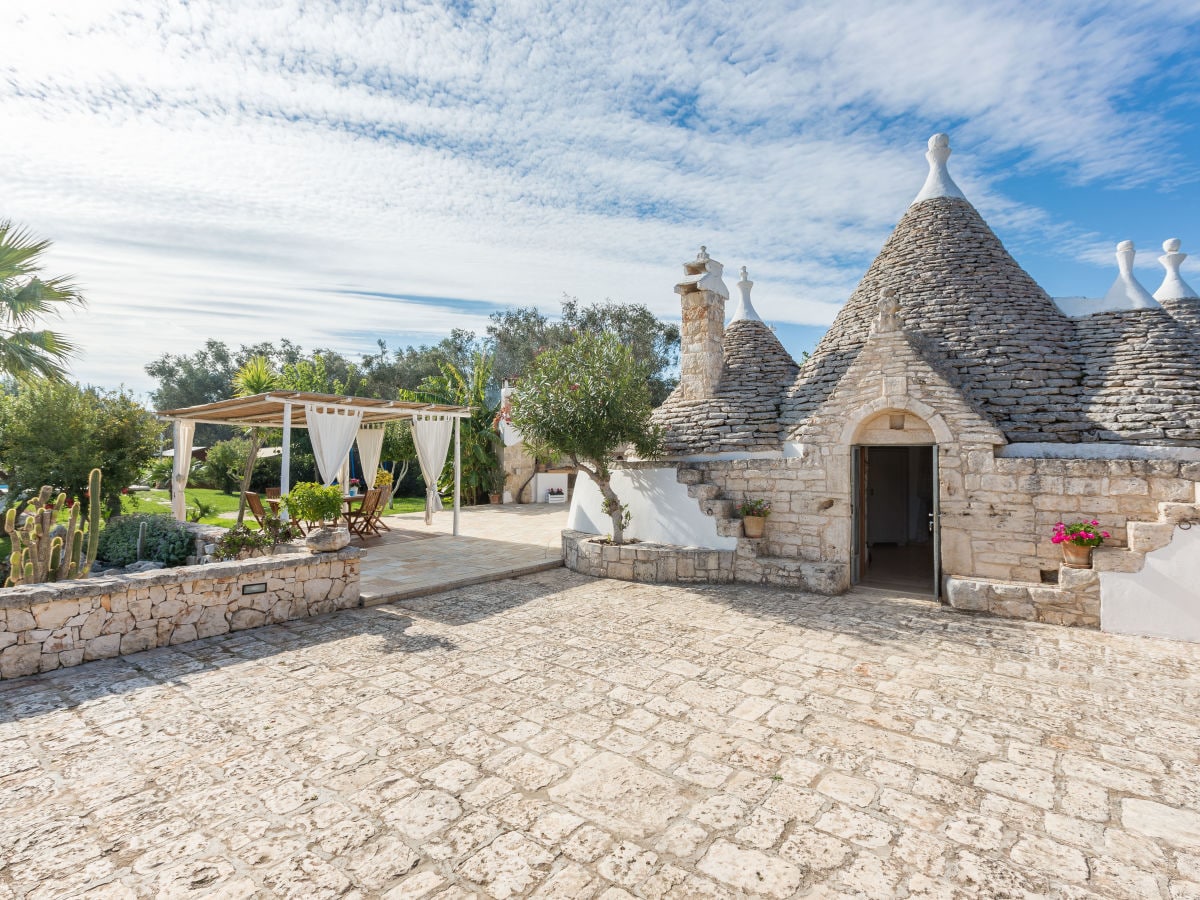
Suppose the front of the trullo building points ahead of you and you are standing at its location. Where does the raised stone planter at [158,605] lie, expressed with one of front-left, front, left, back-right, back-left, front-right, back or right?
front-right

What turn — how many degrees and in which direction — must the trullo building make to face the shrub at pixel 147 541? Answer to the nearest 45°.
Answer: approximately 90° to its right

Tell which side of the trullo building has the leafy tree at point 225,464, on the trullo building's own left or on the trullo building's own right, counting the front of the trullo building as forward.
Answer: on the trullo building's own right

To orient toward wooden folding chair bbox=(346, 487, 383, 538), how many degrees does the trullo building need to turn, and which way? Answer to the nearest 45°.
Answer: approximately 90° to its right

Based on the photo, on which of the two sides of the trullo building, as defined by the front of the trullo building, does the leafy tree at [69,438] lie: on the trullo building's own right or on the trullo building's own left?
on the trullo building's own right

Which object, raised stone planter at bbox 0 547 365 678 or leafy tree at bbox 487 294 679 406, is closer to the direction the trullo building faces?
the raised stone planter

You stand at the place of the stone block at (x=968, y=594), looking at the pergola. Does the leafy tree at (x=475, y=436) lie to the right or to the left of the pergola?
right

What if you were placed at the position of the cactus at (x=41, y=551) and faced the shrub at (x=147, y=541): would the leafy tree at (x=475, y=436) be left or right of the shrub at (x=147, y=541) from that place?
right

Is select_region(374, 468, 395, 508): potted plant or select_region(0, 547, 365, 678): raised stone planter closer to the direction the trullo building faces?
the raised stone planter

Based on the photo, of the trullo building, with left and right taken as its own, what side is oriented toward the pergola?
right

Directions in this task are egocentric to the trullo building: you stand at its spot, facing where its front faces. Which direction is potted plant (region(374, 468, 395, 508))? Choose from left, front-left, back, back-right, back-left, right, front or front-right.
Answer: right

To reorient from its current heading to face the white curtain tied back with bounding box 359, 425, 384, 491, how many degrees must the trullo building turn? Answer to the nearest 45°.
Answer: approximately 90° to its right

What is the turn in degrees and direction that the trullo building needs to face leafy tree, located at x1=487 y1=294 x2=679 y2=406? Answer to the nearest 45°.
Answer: approximately 135° to its right

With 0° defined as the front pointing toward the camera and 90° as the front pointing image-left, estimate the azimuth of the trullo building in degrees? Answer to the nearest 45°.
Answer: approximately 0°

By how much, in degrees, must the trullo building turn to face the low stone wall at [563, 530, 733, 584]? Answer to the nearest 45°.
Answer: approximately 90° to its right
